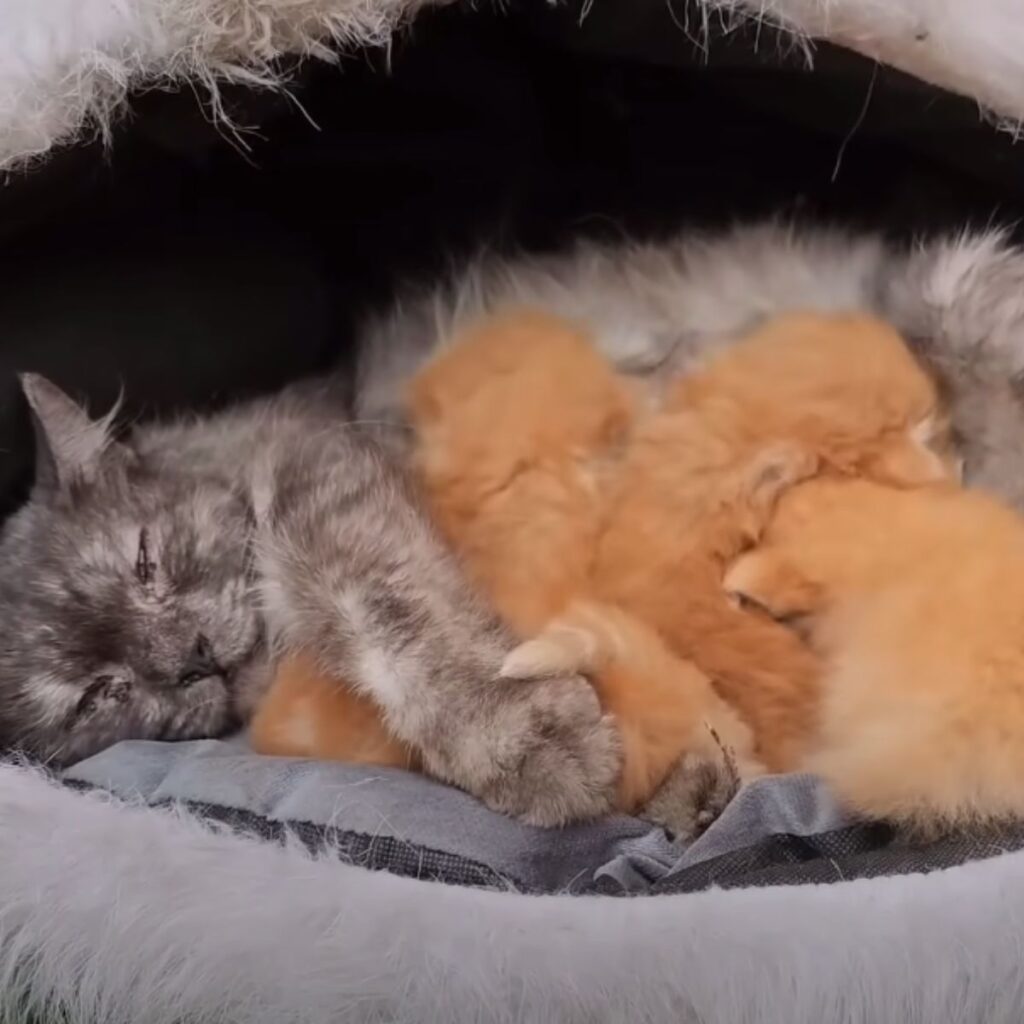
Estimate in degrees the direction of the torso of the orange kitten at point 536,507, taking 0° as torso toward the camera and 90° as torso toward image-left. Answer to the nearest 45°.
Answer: approximately 180°
